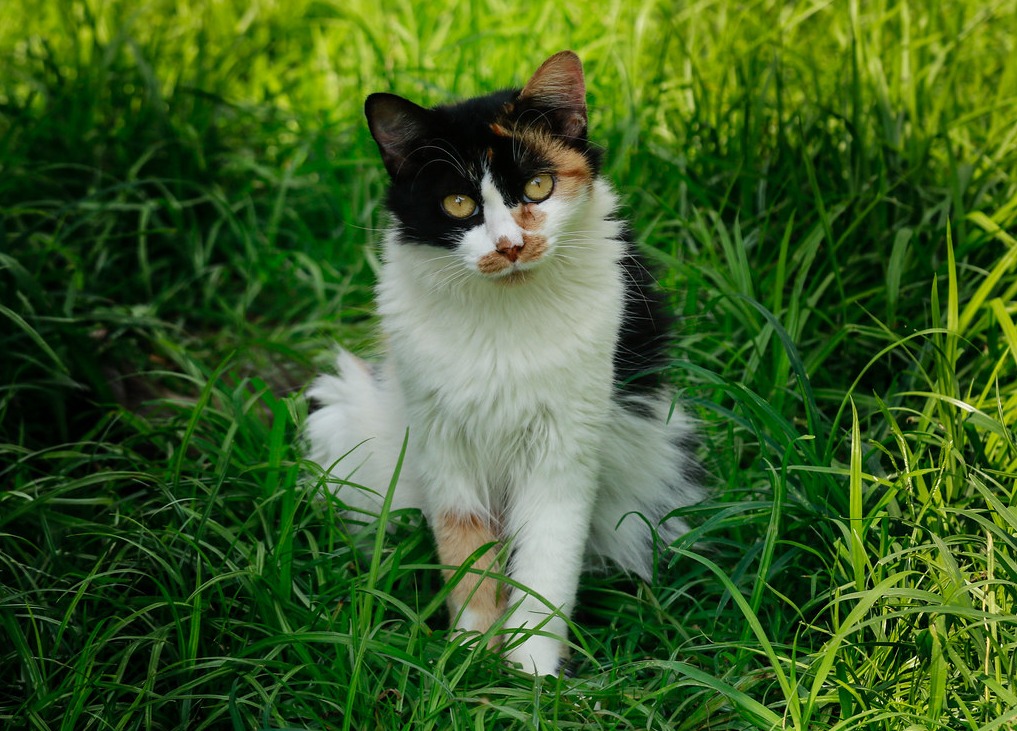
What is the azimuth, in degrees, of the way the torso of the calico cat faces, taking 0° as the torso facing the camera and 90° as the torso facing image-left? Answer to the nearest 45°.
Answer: approximately 0°
